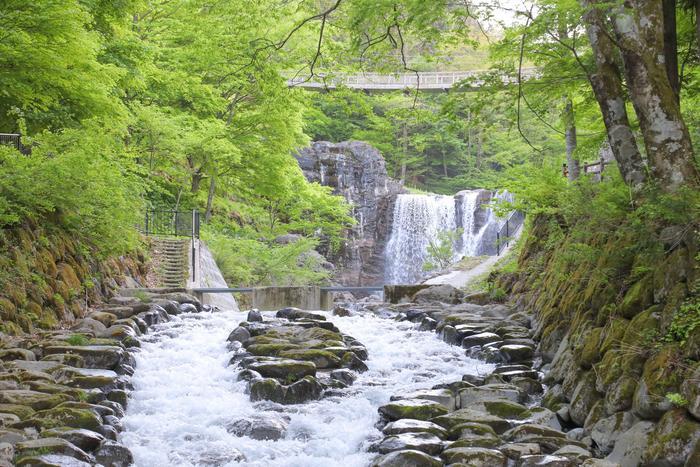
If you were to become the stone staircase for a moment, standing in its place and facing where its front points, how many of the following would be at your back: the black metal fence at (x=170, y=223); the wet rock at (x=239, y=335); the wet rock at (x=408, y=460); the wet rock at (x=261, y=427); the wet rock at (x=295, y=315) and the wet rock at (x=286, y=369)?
1

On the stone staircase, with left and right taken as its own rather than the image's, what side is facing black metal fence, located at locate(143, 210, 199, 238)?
back

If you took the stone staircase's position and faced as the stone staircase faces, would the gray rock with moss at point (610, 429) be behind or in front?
in front

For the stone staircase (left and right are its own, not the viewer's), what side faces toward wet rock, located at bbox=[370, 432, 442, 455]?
front

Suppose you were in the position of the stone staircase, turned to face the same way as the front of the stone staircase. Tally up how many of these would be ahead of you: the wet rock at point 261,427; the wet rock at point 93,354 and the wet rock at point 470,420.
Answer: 3

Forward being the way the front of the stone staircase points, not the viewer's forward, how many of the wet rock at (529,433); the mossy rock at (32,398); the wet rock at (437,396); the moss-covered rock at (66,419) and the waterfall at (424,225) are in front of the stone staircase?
4

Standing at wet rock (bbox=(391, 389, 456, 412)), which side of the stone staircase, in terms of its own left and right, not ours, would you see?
front

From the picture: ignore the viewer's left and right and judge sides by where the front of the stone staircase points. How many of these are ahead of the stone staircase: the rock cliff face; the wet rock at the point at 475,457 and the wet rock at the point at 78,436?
2

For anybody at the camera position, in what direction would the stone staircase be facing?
facing the viewer

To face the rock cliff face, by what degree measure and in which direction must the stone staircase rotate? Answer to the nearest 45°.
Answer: approximately 135° to its left

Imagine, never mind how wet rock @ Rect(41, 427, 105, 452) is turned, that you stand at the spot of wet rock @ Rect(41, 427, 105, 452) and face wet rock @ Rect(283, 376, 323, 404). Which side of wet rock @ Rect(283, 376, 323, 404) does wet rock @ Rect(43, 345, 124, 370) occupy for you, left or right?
left

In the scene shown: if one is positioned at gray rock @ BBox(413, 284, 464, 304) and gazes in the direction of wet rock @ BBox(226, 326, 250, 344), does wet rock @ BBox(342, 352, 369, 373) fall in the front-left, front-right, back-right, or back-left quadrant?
front-left

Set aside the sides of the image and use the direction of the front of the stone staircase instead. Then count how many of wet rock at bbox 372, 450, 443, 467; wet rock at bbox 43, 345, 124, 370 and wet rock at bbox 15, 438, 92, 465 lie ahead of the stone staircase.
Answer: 3

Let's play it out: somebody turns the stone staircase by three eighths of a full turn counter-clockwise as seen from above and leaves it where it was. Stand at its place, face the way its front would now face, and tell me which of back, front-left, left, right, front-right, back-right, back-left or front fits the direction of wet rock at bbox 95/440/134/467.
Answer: back-right

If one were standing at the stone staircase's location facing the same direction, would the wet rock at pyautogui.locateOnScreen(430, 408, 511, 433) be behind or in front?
in front

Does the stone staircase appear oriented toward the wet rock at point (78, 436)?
yes

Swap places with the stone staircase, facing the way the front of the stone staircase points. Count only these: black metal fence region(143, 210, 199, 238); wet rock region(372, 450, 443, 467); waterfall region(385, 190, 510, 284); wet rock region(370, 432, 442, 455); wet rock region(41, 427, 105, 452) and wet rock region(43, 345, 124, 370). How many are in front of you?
4

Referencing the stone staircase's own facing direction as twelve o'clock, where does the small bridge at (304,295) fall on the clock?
The small bridge is roughly at 10 o'clock from the stone staircase.
